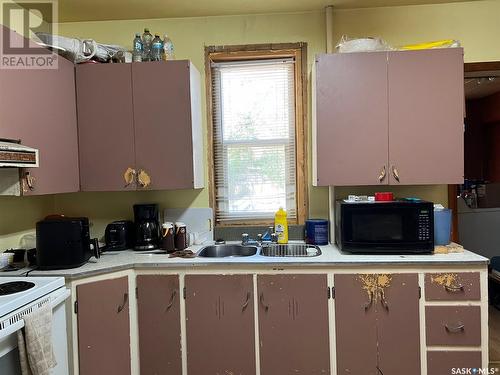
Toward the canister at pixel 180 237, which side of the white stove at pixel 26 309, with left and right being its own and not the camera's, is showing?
left

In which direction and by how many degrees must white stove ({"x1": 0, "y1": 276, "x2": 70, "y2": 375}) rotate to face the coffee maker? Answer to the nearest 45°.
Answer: approximately 90° to its left

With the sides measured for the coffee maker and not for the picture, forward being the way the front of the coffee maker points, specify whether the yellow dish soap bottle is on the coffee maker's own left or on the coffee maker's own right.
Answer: on the coffee maker's own left

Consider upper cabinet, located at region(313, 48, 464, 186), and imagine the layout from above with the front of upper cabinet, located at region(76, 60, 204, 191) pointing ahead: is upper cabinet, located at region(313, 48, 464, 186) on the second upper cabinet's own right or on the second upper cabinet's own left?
on the second upper cabinet's own left

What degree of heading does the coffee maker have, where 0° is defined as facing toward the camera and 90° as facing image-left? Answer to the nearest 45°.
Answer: approximately 0°
